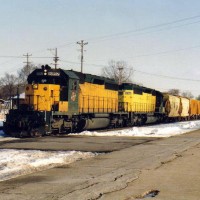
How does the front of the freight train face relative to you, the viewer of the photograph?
facing the viewer and to the left of the viewer
